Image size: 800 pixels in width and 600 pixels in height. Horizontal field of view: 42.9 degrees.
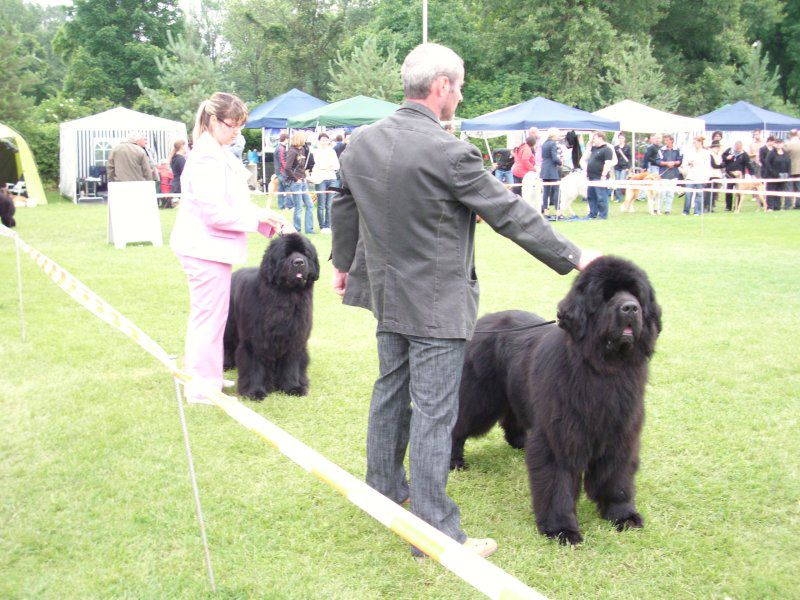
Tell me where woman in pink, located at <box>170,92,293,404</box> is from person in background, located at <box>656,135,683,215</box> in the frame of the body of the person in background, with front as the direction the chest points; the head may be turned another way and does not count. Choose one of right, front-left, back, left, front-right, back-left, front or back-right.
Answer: front

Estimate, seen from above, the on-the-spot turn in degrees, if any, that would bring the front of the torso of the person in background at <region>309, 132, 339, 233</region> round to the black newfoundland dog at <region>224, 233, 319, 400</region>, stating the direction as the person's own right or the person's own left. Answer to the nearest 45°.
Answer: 0° — they already face it

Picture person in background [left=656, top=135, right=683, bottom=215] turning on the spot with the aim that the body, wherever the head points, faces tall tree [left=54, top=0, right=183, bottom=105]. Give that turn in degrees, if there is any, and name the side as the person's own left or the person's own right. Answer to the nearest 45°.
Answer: approximately 135° to the person's own right

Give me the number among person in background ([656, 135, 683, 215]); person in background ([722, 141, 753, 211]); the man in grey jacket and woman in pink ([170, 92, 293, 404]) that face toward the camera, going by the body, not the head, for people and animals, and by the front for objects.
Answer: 2

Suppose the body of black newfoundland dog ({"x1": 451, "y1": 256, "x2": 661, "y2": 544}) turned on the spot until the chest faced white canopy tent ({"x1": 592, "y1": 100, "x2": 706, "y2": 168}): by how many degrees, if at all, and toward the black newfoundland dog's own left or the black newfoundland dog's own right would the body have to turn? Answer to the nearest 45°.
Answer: approximately 135° to the black newfoundland dog's own left

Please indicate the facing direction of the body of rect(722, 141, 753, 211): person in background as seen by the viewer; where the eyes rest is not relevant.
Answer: toward the camera

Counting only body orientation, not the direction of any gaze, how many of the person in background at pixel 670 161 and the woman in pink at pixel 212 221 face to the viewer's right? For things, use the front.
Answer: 1

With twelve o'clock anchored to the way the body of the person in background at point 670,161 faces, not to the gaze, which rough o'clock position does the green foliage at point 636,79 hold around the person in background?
The green foliage is roughly at 6 o'clock from the person in background.

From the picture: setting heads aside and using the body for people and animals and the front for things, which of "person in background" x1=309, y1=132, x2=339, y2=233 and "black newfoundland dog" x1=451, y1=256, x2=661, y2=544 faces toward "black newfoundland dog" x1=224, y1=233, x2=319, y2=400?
the person in background

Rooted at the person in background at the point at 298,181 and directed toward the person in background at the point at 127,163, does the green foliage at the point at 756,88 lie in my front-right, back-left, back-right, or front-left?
back-right

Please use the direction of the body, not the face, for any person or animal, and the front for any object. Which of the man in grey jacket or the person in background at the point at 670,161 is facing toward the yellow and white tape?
the person in background

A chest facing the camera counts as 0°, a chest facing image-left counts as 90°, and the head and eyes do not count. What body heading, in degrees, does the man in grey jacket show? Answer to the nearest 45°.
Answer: approximately 225°

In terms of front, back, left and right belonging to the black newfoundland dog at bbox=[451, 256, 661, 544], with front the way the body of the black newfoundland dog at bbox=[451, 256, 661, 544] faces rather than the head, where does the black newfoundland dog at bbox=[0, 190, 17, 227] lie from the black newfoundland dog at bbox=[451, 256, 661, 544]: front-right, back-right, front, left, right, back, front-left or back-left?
back
